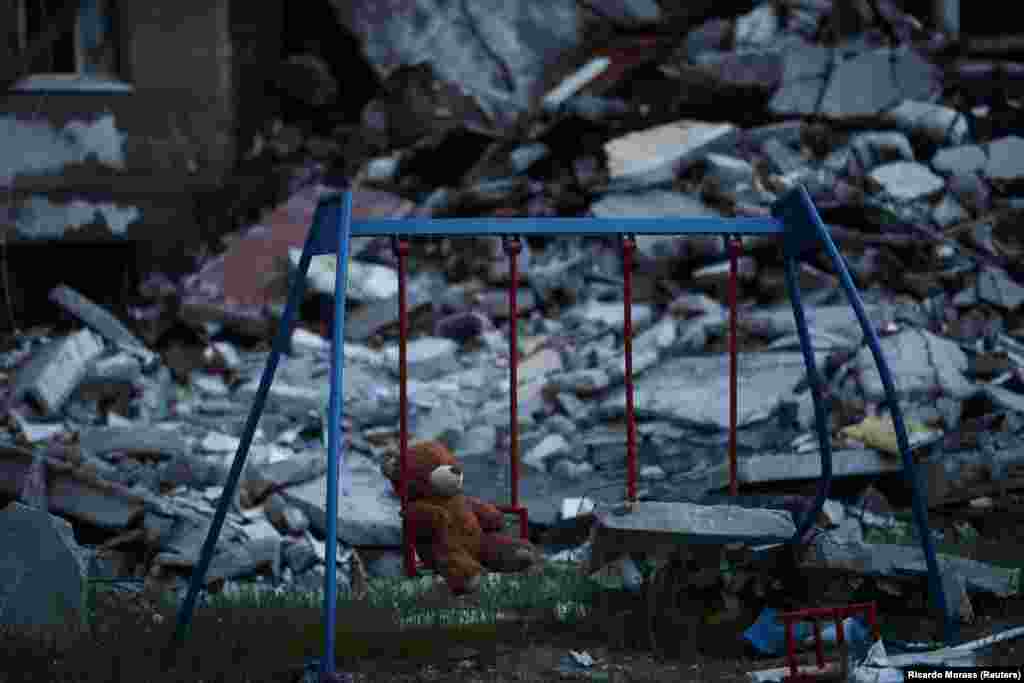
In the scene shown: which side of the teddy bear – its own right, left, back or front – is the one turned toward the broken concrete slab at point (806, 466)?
left

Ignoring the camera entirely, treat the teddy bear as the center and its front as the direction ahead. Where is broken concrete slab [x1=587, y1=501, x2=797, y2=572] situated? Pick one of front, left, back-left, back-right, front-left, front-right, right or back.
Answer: front-left

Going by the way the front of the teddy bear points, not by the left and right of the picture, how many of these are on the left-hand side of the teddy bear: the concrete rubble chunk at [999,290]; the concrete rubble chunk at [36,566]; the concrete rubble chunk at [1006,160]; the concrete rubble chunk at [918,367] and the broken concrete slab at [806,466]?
4

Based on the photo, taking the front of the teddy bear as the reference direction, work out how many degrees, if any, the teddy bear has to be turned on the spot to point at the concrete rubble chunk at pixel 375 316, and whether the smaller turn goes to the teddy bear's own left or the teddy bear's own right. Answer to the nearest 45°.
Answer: approximately 135° to the teddy bear's own left

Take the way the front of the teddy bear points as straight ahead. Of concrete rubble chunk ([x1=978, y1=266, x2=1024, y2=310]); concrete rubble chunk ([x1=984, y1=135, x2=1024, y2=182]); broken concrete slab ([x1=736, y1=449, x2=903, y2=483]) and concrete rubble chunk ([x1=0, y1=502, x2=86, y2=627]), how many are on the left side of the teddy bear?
3

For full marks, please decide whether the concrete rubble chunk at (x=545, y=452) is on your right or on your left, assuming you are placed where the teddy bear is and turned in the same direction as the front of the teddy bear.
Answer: on your left

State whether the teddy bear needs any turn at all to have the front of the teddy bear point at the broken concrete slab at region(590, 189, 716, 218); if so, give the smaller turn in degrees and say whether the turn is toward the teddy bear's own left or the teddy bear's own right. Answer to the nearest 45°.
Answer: approximately 135° to the teddy bear's own left

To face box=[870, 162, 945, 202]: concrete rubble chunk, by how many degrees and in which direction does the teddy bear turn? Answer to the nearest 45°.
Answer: approximately 90° to its left

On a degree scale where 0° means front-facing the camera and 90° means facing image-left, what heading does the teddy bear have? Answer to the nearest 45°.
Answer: approximately 315°

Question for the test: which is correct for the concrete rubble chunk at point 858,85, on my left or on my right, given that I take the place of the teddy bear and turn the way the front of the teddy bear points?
on my left

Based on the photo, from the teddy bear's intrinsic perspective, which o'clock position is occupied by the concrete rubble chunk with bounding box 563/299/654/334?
The concrete rubble chunk is roughly at 8 o'clock from the teddy bear.
